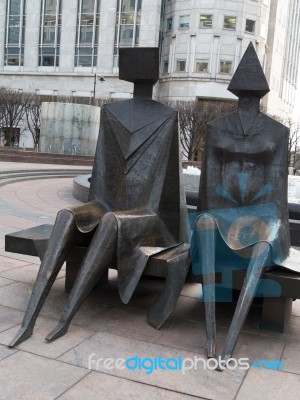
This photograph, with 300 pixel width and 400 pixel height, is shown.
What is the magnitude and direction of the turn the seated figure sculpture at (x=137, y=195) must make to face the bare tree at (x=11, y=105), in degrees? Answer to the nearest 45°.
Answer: approximately 135° to its right

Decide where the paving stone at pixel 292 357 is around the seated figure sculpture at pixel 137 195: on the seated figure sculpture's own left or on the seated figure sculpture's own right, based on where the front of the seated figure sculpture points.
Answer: on the seated figure sculpture's own left

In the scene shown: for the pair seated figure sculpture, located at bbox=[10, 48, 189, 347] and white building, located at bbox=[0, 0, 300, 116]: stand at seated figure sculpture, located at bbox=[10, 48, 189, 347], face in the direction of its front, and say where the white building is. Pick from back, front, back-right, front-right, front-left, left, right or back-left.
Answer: back-right

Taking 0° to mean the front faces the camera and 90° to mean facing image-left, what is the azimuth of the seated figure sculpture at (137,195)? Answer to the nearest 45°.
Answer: approximately 45°

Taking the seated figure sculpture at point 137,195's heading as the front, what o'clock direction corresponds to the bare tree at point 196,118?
The bare tree is roughly at 5 o'clock from the seated figure sculpture.

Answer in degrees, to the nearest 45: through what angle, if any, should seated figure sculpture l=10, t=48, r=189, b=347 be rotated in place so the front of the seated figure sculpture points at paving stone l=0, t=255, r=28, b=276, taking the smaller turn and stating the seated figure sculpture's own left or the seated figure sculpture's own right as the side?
approximately 90° to the seated figure sculpture's own right

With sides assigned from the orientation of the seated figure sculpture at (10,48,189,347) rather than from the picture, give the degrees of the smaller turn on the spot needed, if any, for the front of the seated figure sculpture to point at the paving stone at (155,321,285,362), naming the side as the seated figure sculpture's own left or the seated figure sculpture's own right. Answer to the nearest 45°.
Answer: approximately 90° to the seated figure sculpture's own left

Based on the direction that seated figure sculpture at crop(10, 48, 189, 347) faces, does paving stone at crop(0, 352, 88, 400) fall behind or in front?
in front

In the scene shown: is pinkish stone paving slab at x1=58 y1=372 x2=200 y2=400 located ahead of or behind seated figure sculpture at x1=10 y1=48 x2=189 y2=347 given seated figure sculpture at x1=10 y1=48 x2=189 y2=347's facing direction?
ahead

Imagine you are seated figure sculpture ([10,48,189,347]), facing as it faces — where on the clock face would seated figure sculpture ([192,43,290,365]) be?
seated figure sculpture ([192,43,290,365]) is roughly at 8 o'clock from seated figure sculpture ([10,48,189,347]).
